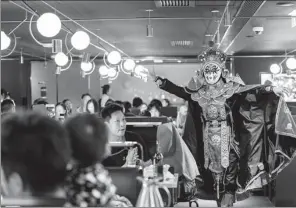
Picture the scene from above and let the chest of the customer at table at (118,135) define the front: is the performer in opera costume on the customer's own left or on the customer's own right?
on the customer's own left

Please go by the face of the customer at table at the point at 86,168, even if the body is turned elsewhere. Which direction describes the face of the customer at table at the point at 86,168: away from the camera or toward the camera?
away from the camera

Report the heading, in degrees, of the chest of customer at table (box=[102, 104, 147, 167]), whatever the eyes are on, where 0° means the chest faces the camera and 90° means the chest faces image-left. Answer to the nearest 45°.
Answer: approximately 315°

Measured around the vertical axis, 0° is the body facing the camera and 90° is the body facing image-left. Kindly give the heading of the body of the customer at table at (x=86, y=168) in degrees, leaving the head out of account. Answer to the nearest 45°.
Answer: approximately 225°

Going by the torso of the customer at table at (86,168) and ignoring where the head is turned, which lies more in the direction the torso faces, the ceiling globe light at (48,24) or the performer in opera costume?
the performer in opera costume

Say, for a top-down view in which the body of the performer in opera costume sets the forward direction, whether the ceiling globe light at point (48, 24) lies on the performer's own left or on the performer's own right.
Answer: on the performer's own right

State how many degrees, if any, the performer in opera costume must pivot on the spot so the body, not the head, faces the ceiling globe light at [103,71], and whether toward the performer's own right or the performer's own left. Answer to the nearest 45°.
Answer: approximately 135° to the performer's own right

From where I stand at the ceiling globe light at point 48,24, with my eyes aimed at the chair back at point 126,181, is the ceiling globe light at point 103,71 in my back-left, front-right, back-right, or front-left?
back-left

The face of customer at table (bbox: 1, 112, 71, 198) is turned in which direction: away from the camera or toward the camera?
away from the camera
